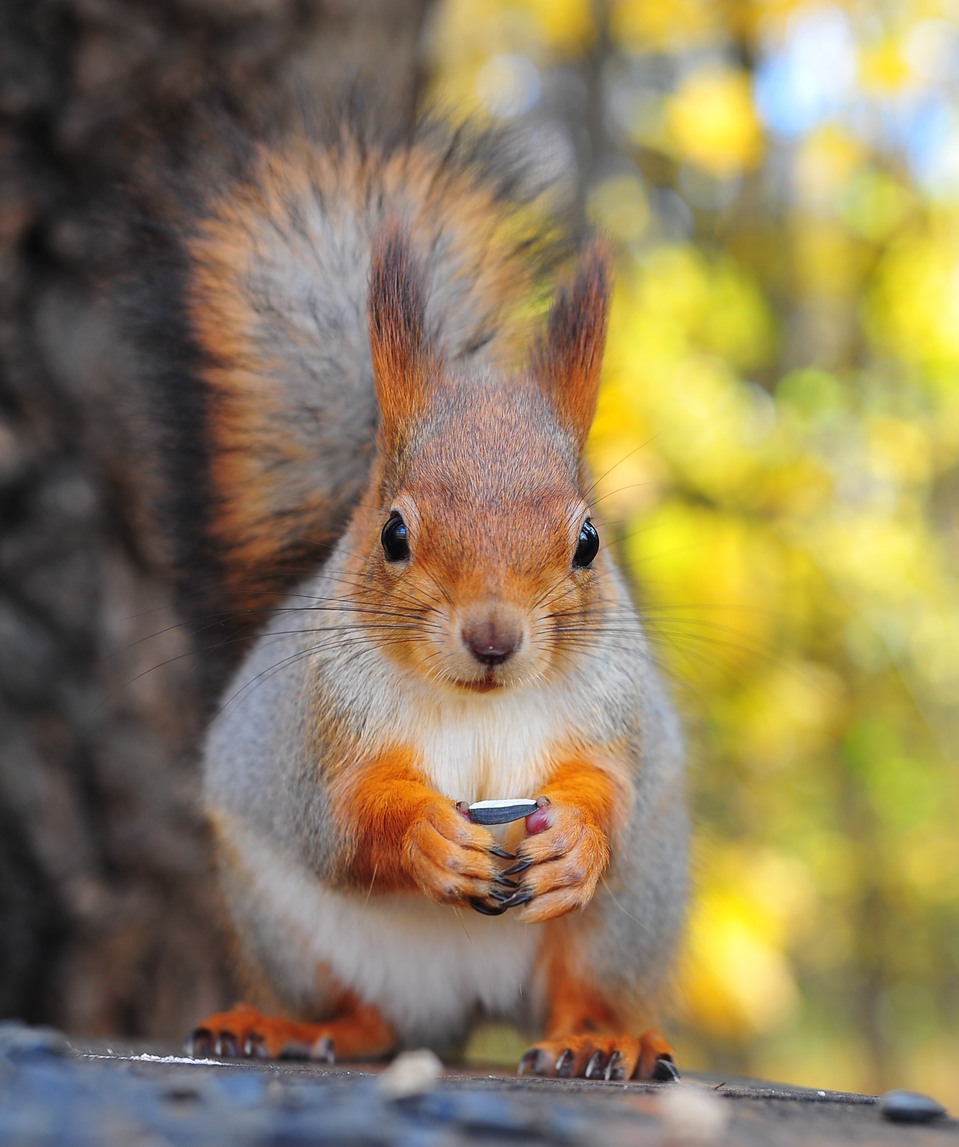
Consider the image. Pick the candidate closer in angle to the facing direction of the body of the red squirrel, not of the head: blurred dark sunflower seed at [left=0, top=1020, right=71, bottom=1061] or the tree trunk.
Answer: the blurred dark sunflower seed

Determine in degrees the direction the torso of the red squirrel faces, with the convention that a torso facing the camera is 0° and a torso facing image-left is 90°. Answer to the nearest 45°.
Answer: approximately 0°

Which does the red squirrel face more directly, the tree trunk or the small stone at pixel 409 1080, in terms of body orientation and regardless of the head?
the small stone

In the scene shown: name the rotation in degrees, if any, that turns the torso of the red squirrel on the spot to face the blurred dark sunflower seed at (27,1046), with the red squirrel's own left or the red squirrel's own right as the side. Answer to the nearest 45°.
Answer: approximately 45° to the red squirrel's own right

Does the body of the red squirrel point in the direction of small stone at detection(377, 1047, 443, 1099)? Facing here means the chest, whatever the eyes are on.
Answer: yes

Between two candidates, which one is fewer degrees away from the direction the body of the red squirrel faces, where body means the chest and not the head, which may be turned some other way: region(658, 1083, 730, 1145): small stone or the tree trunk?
the small stone
